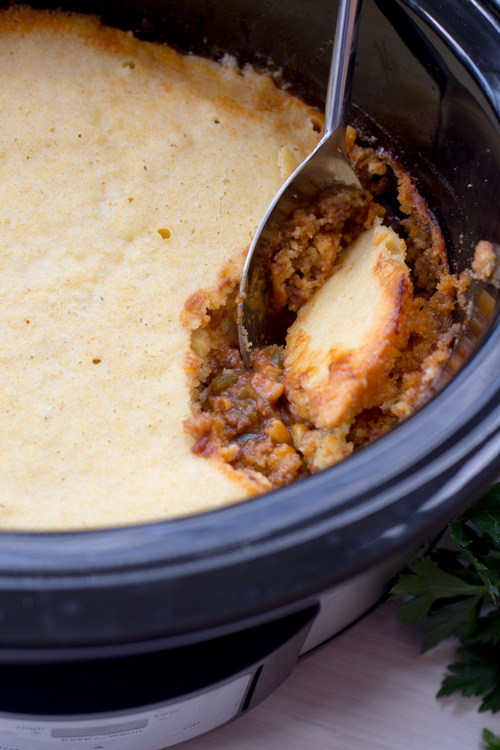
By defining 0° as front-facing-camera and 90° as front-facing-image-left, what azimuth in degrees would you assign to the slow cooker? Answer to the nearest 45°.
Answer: approximately 0°
